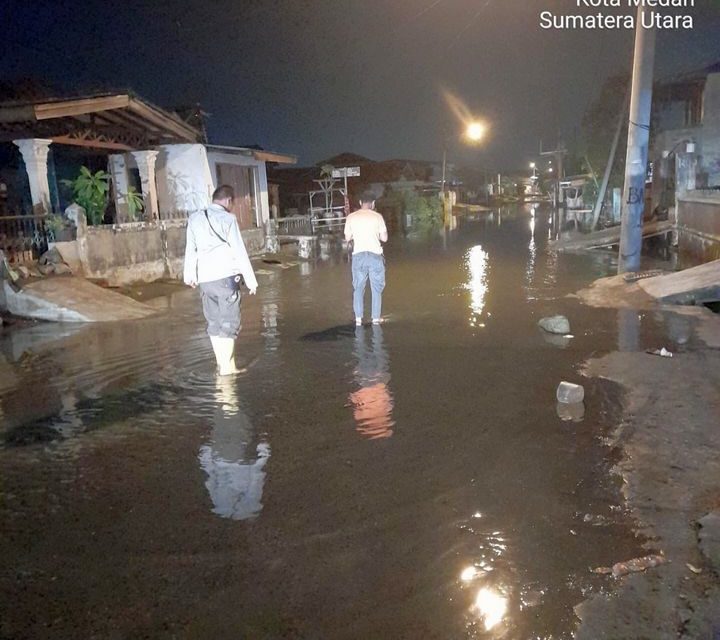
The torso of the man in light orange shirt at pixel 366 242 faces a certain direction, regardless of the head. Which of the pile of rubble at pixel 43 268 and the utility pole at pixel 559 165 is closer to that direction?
the utility pole

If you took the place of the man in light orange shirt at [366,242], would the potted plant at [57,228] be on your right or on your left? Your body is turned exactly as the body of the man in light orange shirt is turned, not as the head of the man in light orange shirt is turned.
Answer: on your left

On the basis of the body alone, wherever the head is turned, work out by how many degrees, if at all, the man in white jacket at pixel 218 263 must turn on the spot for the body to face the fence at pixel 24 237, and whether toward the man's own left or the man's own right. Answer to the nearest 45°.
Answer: approximately 90° to the man's own left

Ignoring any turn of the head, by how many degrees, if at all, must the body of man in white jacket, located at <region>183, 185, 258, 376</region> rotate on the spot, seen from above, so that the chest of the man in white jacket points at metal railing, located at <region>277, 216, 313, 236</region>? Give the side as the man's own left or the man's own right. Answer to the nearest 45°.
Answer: approximately 45° to the man's own left

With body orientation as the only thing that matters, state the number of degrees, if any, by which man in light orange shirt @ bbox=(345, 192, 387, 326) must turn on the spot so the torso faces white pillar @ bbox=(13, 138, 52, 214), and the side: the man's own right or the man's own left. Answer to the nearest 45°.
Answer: approximately 45° to the man's own left

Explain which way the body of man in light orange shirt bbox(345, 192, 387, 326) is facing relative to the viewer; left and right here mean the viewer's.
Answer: facing away from the viewer

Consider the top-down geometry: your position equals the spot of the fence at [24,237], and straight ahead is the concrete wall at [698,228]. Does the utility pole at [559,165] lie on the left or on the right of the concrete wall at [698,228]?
left

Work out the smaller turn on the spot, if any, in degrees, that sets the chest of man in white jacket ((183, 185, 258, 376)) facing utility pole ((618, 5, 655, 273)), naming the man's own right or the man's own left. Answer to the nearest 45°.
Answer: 0° — they already face it

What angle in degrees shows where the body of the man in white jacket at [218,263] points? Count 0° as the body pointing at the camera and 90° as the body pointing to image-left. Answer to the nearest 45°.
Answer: approximately 225°

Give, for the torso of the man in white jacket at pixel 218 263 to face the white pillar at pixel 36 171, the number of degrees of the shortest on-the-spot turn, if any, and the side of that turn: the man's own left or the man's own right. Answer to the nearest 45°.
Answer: approximately 90° to the man's own left
